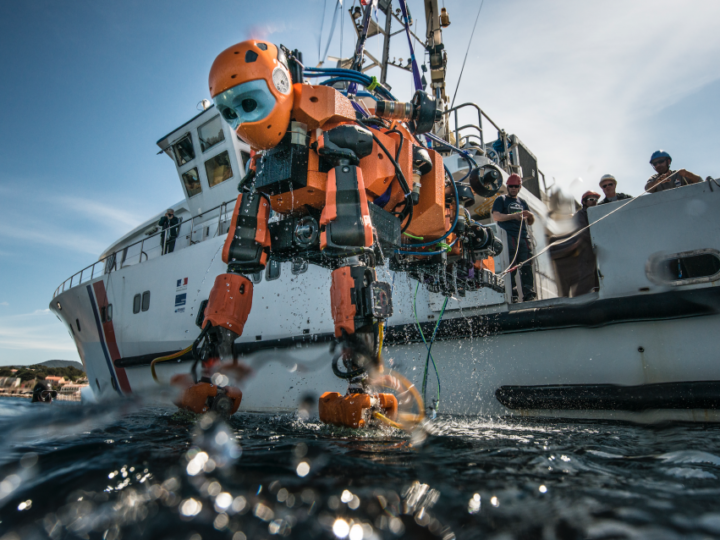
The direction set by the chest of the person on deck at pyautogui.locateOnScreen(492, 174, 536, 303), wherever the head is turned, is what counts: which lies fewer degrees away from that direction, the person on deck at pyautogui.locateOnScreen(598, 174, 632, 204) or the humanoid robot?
the humanoid robot

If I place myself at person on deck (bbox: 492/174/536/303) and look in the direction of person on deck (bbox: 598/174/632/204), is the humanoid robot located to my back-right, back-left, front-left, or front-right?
back-right

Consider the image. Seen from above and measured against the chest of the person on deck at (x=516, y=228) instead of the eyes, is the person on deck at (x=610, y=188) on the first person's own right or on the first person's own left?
on the first person's own left

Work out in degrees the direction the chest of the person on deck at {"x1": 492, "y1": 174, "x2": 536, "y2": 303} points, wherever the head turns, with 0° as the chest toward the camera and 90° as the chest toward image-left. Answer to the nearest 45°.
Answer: approximately 0°

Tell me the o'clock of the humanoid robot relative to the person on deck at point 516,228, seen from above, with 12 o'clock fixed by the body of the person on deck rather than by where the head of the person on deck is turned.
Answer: The humanoid robot is roughly at 1 o'clock from the person on deck.
